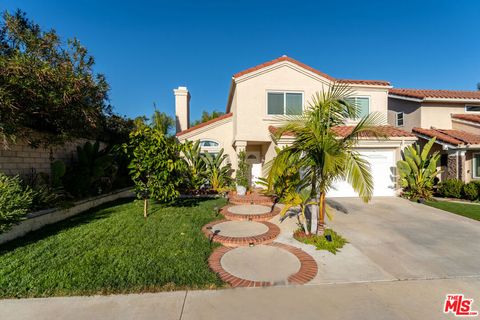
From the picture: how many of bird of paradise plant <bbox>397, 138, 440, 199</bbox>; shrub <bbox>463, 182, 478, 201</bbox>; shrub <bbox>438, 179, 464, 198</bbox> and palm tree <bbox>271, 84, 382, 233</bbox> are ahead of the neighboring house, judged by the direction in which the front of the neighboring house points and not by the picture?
4

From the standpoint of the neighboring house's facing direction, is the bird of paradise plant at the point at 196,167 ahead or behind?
ahead

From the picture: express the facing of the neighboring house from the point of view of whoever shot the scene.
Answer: facing the viewer

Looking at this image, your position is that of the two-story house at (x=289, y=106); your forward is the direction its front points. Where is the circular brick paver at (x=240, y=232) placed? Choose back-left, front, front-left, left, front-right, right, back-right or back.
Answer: front

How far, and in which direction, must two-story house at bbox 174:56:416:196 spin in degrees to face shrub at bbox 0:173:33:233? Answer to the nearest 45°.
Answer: approximately 45° to its right

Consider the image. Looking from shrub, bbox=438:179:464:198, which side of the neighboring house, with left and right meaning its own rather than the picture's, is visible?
front

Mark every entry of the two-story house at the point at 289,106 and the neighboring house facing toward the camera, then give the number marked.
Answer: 2

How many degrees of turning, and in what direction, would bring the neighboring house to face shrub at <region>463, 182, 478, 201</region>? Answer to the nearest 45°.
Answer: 0° — it already faces it

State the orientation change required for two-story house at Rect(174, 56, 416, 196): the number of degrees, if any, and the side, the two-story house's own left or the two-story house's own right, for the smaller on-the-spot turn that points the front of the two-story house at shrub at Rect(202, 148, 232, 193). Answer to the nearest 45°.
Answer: approximately 90° to the two-story house's own right

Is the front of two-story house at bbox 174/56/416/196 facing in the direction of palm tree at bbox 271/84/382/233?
yes

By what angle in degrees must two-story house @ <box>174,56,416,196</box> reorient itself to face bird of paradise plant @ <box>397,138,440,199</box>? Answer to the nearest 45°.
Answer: approximately 90° to its left

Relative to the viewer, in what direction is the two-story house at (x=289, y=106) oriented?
toward the camera

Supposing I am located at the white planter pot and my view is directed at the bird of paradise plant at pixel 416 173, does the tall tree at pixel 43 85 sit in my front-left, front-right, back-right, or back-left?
back-right

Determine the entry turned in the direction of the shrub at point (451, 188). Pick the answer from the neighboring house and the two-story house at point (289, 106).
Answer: the neighboring house

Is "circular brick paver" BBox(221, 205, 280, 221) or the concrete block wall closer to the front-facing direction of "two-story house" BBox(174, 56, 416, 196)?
the circular brick paver

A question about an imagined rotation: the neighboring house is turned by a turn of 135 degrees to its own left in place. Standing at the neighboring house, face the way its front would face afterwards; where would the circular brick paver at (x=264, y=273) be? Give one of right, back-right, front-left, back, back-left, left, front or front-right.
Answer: back-right

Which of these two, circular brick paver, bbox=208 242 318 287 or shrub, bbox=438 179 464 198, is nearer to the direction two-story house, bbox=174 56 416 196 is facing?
the circular brick paver
